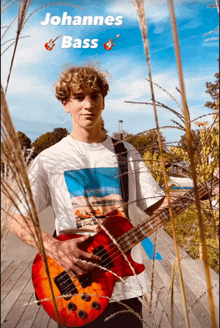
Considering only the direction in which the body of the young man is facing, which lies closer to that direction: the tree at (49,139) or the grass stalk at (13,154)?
the grass stalk

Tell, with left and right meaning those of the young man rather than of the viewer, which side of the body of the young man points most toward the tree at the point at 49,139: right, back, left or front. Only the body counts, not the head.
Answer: back

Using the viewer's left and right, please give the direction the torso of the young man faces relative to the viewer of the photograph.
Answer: facing the viewer

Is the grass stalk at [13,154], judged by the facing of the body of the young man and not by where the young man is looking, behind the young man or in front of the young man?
in front

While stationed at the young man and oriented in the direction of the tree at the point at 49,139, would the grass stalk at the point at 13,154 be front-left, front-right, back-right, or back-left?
back-left
